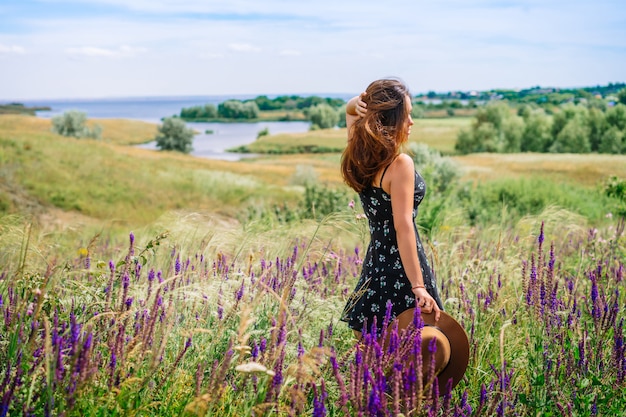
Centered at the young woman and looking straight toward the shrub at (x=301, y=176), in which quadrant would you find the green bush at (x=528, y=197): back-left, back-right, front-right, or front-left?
front-right

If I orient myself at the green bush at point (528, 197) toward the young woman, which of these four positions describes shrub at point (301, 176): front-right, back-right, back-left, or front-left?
back-right

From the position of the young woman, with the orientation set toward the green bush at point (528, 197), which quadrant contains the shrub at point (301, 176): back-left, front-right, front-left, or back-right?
front-left

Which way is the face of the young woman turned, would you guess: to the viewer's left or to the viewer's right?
to the viewer's right

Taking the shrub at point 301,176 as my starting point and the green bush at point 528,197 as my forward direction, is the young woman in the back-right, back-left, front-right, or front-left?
front-right

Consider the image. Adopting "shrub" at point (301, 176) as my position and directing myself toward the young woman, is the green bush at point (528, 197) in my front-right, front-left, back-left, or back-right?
front-left

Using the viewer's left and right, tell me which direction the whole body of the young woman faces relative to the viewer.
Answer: facing away from the viewer and to the right of the viewer

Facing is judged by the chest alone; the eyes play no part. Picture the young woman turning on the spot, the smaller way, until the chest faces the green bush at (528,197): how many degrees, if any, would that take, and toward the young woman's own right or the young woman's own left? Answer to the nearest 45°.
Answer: approximately 45° to the young woman's own left

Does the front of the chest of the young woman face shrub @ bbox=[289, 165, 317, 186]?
no
